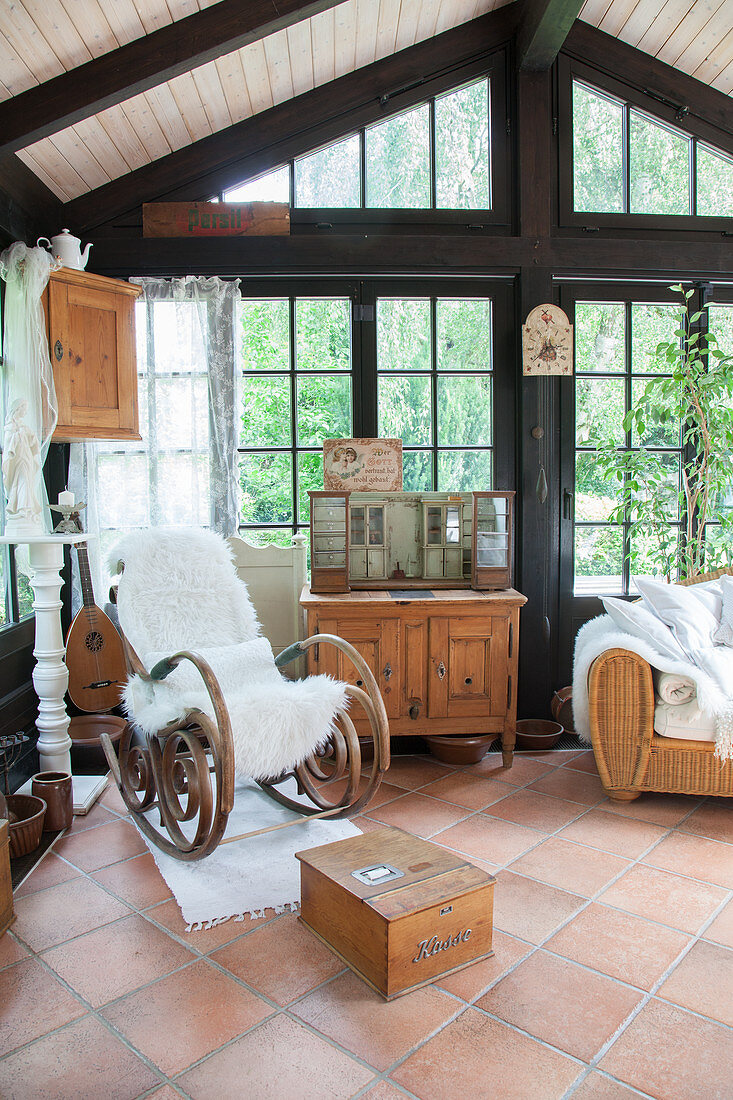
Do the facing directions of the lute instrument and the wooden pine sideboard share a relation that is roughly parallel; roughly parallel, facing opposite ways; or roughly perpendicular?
roughly parallel

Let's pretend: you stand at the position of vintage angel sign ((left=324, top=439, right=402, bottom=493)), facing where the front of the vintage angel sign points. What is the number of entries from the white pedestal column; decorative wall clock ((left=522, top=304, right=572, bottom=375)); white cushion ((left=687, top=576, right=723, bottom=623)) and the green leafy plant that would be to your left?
3

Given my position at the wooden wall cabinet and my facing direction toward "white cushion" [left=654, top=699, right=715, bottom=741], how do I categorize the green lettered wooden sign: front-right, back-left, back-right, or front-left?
front-left

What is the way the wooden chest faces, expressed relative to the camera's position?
facing the viewer and to the right of the viewer

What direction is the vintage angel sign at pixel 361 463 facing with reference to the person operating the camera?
facing the viewer

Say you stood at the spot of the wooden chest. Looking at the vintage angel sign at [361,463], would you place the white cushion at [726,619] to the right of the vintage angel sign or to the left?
right

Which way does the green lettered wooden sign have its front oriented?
toward the camera

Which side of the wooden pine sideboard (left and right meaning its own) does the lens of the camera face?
front

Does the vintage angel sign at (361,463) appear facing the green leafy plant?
no

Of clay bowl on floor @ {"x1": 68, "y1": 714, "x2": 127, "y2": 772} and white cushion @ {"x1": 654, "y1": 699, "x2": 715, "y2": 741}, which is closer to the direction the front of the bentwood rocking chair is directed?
the white cushion

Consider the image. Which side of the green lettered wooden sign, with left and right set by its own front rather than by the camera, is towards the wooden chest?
front

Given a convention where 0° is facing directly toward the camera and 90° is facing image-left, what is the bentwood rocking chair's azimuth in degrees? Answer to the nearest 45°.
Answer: approximately 315°

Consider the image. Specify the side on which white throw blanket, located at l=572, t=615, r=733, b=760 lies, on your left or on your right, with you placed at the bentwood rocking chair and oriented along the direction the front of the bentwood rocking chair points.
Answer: on your left

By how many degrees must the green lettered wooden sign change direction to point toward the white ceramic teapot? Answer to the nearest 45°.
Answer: approximately 45° to its right

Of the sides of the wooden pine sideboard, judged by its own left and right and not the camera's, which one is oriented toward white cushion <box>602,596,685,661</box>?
left
